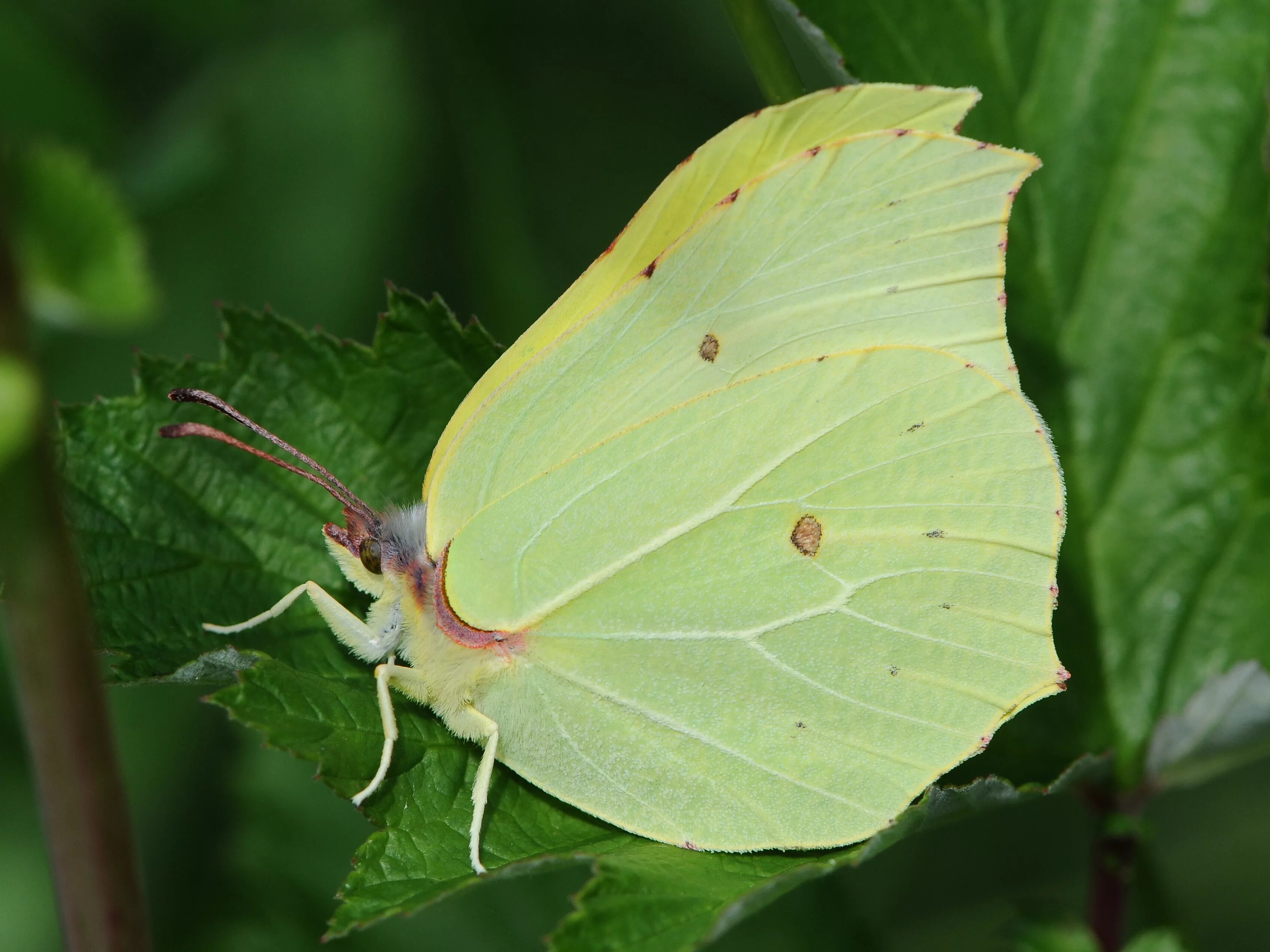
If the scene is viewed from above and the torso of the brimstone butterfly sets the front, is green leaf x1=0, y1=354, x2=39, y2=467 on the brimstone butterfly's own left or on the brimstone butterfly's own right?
on the brimstone butterfly's own right

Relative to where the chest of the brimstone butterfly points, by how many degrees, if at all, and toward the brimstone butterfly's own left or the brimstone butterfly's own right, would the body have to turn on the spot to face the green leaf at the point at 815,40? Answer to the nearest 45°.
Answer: approximately 135° to the brimstone butterfly's own right

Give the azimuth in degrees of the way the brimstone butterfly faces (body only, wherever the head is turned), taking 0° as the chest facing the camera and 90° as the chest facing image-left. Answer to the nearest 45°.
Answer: approximately 90°

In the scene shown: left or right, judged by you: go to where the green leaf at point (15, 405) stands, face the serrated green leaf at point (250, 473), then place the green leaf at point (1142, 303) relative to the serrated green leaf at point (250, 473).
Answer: right
